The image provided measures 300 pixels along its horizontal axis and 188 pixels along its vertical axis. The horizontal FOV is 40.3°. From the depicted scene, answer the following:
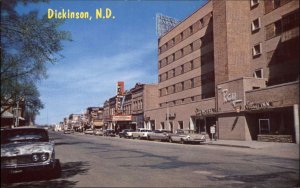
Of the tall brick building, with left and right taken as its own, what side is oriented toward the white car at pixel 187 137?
front

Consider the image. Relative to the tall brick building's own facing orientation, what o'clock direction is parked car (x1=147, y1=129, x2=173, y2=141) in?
The parked car is roughly at 2 o'clock from the tall brick building.

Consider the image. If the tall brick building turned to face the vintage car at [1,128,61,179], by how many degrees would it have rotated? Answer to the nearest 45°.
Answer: approximately 45° to its left
